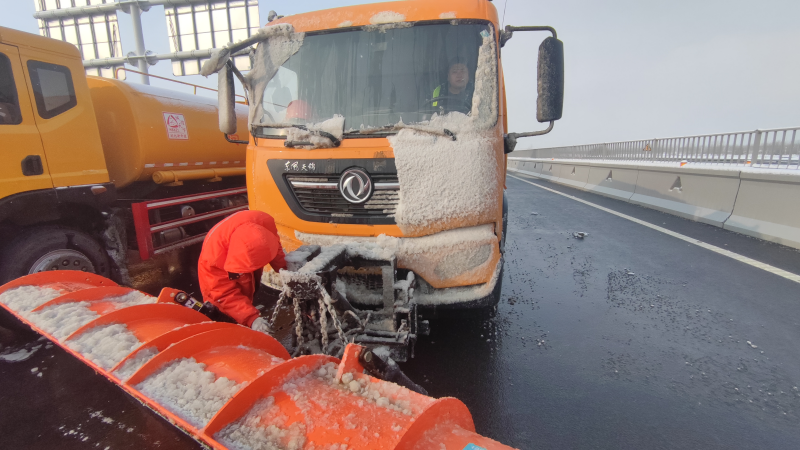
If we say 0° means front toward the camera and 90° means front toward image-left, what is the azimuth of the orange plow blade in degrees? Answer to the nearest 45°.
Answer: approximately 45°

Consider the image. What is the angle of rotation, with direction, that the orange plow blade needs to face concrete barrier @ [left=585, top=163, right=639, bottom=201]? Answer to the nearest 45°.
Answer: approximately 180°

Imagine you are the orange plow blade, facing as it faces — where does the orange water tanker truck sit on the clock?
The orange water tanker truck is roughly at 4 o'clock from the orange plow blade.

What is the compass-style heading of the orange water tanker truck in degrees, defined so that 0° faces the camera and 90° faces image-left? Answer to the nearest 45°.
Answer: approximately 45°

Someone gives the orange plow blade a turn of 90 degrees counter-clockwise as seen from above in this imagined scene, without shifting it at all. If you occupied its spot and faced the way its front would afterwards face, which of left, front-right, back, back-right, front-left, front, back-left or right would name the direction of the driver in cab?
left

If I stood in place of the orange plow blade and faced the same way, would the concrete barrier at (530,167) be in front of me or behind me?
behind

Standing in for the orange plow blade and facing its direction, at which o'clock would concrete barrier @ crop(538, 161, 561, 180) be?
The concrete barrier is roughly at 6 o'clock from the orange plow blade.

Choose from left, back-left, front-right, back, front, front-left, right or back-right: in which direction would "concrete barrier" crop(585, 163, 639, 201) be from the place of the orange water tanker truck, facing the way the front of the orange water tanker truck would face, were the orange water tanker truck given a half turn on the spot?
front-right

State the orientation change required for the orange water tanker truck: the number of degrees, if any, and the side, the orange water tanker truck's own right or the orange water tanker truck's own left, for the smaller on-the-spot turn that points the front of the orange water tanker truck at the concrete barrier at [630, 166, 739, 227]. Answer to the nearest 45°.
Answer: approximately 135° to the orange water tanker truck's own left

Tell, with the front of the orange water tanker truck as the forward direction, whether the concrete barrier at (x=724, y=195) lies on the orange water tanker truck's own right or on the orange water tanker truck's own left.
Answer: on the orange water tanker truck's own left

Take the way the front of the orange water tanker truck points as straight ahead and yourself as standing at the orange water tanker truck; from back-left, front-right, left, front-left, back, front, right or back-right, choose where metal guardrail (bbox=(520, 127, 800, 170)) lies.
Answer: back-left

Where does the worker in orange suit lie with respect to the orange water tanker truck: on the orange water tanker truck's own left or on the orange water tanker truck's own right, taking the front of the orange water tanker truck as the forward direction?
on the orange water tanker truck's own left

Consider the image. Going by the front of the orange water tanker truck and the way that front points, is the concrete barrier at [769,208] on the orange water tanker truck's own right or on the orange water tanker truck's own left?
on the orange water tanker truck's own left

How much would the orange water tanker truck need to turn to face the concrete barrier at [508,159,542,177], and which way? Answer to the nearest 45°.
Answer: approximately 180°
